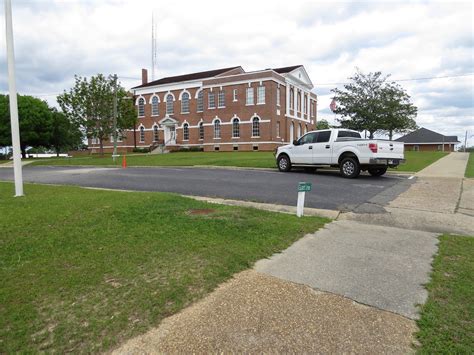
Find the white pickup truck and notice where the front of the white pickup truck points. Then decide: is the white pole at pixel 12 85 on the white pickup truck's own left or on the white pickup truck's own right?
on the white pickup truck's own left

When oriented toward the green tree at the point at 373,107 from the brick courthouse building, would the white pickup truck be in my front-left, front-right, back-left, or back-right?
front-right

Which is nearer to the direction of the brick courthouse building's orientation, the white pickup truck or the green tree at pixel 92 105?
the white pickup truck

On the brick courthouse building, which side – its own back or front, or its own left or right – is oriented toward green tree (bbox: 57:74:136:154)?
right

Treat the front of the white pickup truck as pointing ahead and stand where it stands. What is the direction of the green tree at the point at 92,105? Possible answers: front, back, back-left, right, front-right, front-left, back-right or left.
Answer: front

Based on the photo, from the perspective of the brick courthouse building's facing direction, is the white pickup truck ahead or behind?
ahead

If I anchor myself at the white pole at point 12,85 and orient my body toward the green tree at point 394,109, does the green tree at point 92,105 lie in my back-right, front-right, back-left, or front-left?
front-left

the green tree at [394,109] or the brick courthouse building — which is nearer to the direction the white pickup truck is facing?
the brick courthouse building

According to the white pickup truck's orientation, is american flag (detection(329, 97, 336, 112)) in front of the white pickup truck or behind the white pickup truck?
in front

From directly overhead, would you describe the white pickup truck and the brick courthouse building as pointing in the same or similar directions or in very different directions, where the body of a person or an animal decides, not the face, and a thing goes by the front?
very different directions

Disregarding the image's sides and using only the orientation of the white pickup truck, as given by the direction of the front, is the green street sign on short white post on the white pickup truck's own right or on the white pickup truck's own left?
on the white pickup truck's own left

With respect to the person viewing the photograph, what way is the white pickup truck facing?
facing away from the viewer and to the left of the viewer

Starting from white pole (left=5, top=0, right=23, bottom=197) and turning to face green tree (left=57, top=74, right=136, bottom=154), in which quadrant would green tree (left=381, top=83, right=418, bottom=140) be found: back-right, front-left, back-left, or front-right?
front-right
